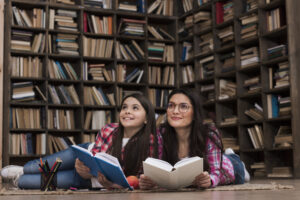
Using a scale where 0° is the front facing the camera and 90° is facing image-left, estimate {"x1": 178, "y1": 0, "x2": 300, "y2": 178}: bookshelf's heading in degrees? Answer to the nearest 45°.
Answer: approximately 45°

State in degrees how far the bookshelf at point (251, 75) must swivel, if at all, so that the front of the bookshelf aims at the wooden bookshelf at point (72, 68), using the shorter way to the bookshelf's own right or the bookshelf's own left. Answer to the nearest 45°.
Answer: approximately 45° to the bookshelf's own right

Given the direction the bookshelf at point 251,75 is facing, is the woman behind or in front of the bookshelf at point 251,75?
in front

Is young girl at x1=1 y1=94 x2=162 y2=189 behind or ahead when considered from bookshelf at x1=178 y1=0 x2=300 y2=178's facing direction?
ahead

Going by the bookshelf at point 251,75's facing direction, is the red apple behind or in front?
in front
